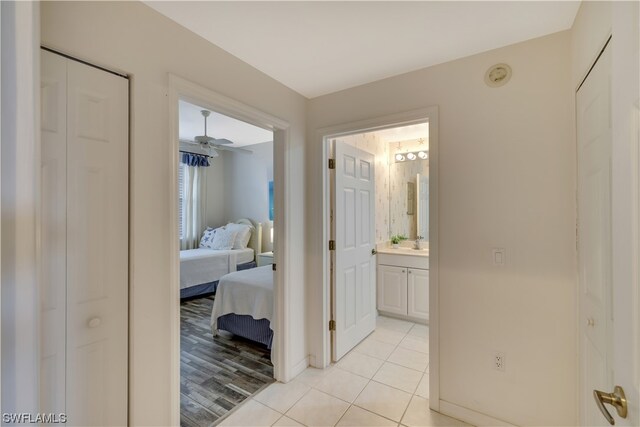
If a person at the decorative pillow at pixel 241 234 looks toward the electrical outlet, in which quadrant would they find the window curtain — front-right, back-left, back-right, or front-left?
back-right

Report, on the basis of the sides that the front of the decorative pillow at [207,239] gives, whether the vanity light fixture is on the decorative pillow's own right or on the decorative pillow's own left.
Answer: on the decorative pillow's own left

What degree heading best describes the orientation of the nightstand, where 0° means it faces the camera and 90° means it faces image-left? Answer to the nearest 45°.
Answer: approximately 45°

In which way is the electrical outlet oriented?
toward the camera

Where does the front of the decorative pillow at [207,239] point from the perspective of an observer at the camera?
facing the viewer and to the left of the viewer

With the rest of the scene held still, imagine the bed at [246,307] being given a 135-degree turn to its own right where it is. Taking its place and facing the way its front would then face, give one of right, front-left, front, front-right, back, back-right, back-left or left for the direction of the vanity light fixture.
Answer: right

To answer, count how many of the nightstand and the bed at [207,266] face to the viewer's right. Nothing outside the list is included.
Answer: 0

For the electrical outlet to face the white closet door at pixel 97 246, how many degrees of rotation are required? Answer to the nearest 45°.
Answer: approximately 45° to its right
